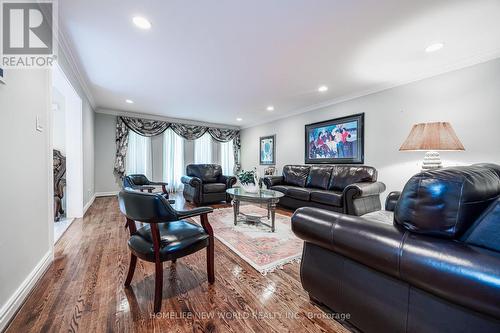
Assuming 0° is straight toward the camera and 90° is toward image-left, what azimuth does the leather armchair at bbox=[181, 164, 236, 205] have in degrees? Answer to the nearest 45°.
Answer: approximately 315°

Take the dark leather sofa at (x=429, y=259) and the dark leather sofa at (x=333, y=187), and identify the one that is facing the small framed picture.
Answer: the dark leather sofa at (x=429, y=259)

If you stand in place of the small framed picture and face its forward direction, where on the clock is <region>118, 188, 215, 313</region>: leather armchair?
The leather armchair is roughly at 11 o'clock from the small framed picture.

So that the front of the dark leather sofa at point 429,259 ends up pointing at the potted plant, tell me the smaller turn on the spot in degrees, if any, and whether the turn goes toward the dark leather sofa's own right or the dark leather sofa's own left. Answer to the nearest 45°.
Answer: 0° — it already faces it

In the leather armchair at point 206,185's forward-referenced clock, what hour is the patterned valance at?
The patterned valance is roughly at 6 o'clock from the leather armchair.

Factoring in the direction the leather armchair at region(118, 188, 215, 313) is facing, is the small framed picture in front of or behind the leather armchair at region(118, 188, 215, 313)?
in front

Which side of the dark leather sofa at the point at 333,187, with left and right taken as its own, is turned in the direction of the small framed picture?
right

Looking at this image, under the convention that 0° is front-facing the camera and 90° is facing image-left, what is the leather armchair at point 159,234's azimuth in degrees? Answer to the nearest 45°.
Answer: approximately 225°

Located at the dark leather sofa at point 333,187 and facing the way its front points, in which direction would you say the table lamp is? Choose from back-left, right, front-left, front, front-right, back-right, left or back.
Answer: left

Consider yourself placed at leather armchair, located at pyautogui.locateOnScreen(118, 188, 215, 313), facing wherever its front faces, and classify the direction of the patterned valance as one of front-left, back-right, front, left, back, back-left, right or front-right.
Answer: front-left

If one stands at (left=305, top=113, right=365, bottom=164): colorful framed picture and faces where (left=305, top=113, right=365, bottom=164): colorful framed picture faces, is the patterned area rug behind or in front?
in front

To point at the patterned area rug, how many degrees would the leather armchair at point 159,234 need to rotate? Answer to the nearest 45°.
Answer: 0° — it already faces it
